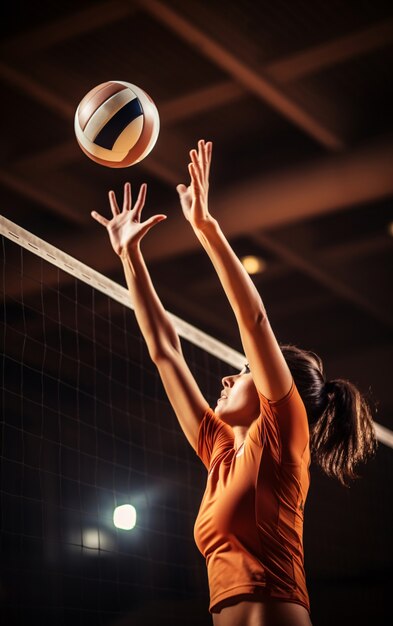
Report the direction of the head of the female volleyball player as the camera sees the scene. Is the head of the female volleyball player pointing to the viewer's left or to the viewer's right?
to the viewer's left

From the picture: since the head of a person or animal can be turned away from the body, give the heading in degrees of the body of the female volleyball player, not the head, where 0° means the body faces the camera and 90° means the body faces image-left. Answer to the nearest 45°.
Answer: approximately 45°

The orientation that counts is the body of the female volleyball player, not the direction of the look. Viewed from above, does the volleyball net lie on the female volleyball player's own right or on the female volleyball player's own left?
on the female volleyball player's own right
